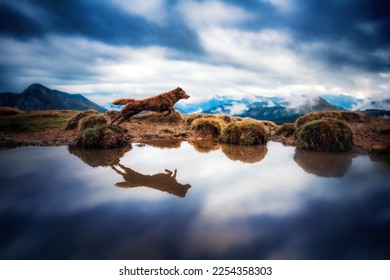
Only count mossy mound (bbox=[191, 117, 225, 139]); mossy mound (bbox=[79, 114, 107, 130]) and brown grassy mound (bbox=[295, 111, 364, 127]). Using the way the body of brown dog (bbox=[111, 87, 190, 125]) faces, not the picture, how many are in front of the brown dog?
2

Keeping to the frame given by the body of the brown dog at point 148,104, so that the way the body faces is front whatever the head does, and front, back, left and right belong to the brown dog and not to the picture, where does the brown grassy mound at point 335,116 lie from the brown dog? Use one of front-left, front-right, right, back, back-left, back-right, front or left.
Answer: front

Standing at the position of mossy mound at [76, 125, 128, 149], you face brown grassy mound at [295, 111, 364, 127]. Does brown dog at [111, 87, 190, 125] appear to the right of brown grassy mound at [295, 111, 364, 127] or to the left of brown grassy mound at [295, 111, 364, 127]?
left

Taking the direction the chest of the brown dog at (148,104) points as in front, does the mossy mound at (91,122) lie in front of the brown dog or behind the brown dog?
behind

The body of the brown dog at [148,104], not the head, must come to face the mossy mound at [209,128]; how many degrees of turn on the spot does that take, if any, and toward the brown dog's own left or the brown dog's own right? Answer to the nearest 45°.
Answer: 0° — it already faces it

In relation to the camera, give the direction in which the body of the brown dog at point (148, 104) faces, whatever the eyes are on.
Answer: to the viewer's right
